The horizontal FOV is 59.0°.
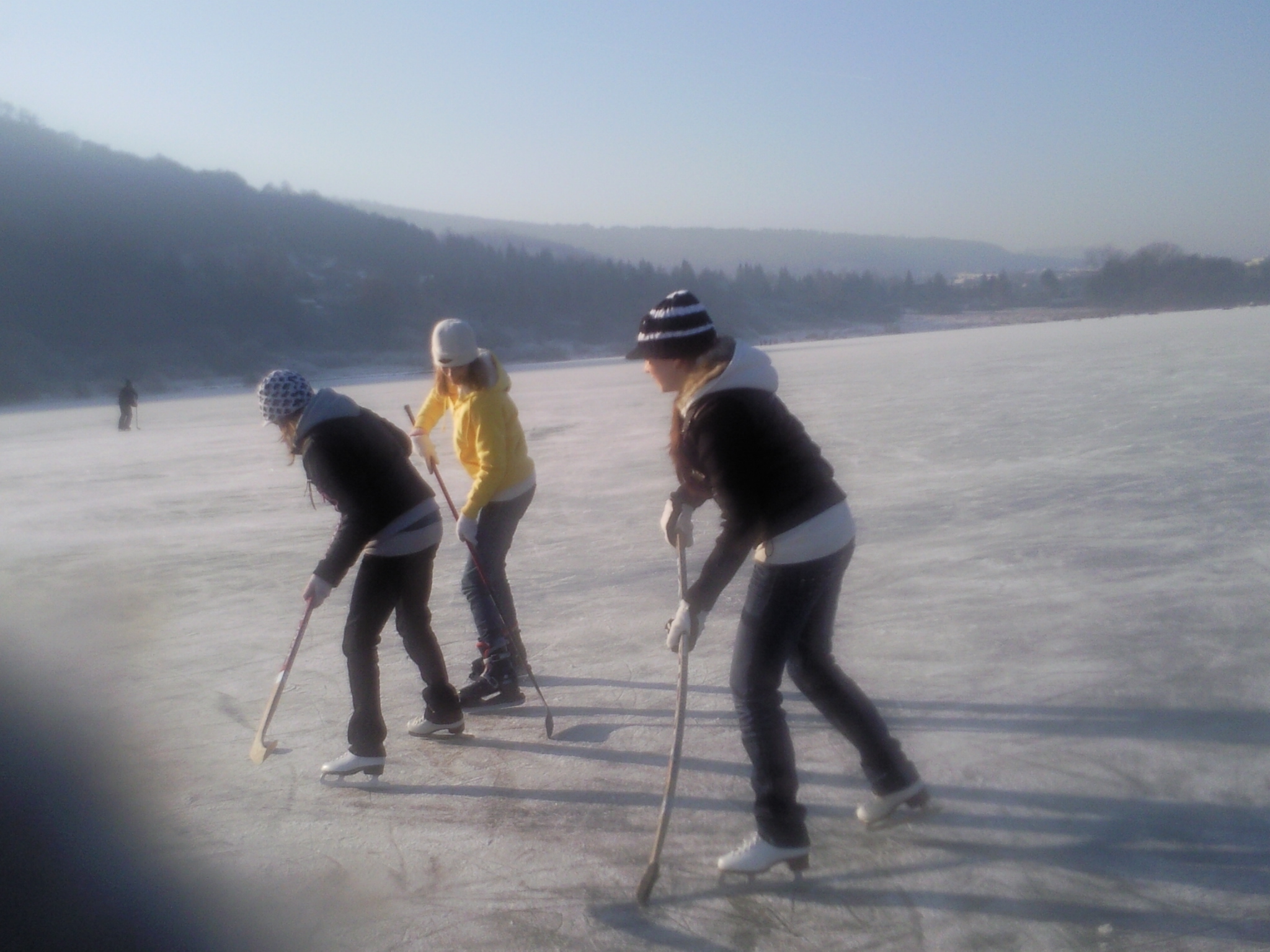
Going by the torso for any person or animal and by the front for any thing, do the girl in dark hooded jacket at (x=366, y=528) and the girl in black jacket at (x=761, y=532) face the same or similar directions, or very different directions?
same or similar directions

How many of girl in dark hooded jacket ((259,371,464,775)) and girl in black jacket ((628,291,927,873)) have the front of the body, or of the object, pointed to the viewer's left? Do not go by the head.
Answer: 2

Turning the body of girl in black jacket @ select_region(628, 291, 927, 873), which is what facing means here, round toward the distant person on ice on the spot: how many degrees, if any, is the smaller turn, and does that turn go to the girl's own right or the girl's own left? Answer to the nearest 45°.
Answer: approximately 45° to the girl's own right

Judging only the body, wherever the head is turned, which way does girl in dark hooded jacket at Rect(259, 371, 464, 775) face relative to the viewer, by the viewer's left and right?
facing to the left of the viewer

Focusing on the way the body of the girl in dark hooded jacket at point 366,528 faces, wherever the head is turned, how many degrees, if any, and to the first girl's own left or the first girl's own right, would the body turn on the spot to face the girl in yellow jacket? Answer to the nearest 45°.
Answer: approximately 135° to the first girl's own right

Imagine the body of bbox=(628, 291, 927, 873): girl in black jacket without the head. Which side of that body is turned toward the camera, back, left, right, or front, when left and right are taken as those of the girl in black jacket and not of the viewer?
left

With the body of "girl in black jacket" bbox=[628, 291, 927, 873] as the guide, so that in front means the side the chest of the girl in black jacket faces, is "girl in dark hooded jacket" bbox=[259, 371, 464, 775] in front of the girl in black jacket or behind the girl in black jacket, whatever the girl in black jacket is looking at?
in front

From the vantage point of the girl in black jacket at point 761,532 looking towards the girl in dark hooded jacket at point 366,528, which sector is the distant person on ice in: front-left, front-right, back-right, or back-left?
front-right

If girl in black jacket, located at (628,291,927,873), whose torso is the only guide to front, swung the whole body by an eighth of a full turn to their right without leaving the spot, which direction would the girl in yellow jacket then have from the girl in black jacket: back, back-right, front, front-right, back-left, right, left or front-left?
front

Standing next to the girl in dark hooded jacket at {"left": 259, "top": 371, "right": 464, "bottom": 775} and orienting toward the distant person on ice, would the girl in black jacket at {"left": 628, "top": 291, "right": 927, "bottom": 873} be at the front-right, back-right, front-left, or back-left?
back-right

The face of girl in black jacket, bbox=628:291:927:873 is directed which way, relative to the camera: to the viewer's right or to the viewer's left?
to the viewer's left
